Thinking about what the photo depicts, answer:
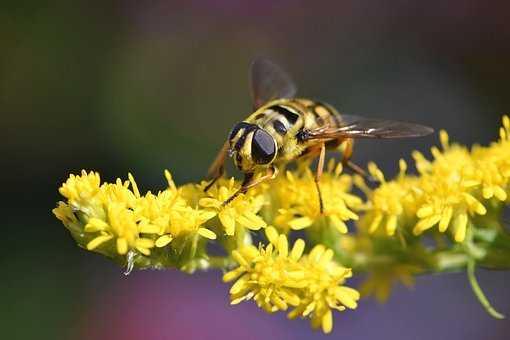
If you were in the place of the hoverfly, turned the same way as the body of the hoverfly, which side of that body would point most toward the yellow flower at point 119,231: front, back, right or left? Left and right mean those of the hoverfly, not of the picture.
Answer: front

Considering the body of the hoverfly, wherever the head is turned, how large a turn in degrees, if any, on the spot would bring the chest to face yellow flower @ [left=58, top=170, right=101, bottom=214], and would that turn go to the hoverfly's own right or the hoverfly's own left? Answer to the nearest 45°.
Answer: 0° — it already faces it

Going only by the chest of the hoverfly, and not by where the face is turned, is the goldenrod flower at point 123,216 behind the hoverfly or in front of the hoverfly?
in front

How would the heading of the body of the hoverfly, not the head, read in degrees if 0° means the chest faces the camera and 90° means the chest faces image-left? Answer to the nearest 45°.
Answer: approximately 45°
